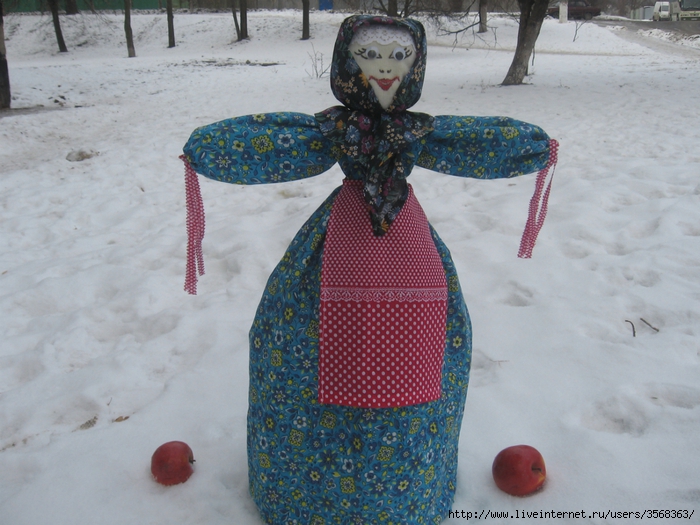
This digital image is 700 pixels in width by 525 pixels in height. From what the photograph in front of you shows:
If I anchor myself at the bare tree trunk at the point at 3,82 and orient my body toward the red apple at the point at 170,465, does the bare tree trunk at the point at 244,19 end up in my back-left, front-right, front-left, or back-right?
back-left

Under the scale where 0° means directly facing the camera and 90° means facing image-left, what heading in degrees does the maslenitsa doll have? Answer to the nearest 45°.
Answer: approximately 0°

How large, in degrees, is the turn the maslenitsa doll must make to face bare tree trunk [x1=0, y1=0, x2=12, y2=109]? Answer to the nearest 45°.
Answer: approximately 135° to its right

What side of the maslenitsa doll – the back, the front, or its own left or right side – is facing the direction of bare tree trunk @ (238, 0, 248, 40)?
back

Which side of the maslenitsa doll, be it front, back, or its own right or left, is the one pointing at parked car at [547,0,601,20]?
back

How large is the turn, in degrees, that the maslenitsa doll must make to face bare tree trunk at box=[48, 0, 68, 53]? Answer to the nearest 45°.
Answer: approximately 135° to its right

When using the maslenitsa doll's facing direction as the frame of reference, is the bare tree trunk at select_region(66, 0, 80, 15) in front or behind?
behind
